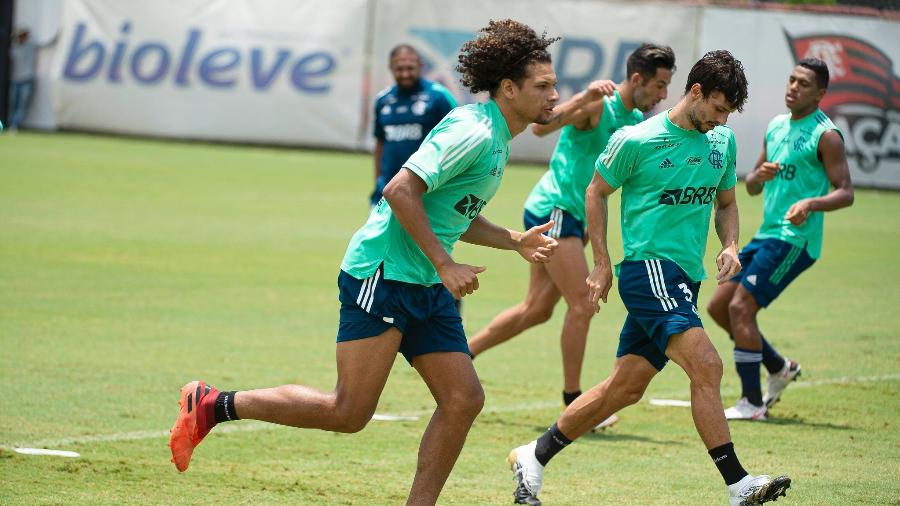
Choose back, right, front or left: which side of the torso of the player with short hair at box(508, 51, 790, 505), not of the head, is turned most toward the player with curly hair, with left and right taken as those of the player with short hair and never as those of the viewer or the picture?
right

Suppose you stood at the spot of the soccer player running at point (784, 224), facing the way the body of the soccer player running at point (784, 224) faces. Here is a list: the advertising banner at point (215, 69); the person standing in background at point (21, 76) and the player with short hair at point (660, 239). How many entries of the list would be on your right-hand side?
2

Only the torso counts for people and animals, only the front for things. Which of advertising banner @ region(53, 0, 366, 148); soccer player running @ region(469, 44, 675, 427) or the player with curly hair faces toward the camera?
the advertising banner

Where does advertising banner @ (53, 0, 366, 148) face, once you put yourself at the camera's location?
facing the viewer

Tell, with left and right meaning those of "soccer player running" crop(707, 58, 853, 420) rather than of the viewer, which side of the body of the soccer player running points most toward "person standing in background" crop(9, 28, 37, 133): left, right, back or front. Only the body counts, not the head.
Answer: right

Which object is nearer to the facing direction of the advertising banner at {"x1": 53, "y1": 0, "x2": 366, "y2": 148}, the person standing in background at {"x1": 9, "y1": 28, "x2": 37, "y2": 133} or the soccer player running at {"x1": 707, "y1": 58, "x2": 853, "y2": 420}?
the soccer player running

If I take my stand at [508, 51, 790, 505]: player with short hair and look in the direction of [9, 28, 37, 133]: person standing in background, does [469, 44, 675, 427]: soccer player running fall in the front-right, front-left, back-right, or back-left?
front-right
